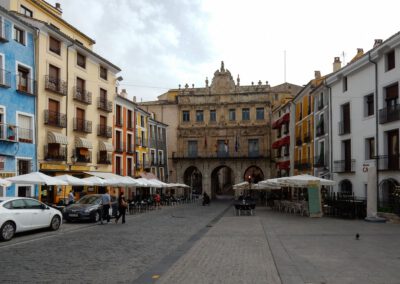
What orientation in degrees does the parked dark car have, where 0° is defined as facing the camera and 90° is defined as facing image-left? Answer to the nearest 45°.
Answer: approximately 45°

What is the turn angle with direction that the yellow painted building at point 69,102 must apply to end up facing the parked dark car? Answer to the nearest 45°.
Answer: approximately 45° to its right

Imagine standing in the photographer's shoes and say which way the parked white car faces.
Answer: facing away from the viewer and to the right of the viewer

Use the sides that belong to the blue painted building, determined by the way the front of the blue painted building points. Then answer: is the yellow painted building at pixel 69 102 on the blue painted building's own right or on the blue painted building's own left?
on the blue painted building's own left

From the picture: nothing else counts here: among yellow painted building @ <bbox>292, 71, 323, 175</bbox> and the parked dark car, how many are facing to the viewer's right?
0

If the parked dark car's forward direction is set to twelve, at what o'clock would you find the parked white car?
The parked white car is roughly at 11 o'clock from the parked dark car.

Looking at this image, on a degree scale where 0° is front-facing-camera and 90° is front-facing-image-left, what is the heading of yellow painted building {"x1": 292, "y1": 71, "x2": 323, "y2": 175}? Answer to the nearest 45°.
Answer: approximately 45°

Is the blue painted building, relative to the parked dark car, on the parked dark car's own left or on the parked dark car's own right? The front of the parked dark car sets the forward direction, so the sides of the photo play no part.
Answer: on the parked dark car's own right
